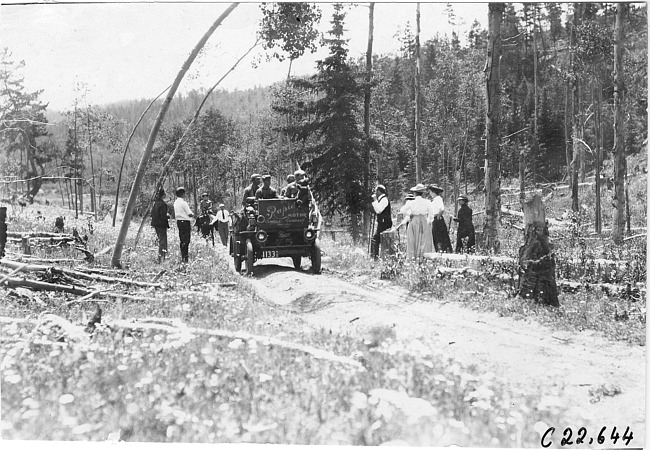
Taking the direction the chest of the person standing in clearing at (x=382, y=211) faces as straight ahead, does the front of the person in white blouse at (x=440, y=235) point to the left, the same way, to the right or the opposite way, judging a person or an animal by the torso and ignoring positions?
the same way

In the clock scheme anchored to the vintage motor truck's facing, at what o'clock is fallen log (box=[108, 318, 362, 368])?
The fallen log is roughly at 12 o'clock from the vintage motor truck.

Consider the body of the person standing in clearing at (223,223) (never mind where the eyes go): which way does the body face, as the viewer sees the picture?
toward the camera

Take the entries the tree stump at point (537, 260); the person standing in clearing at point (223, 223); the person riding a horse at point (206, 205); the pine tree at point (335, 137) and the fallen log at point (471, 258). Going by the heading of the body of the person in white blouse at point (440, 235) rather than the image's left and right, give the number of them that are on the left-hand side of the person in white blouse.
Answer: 2

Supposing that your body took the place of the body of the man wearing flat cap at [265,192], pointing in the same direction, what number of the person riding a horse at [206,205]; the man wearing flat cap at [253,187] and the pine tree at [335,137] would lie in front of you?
0

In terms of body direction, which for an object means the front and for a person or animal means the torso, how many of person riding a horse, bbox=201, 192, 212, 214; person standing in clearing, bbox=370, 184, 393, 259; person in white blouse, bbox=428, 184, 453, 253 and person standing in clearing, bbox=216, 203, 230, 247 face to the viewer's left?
2

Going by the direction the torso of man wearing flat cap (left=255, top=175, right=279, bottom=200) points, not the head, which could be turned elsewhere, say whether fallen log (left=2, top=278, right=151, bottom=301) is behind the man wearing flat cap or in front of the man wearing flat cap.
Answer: in front

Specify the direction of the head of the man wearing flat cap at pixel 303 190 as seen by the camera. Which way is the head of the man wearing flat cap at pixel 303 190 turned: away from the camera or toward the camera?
toward the camera

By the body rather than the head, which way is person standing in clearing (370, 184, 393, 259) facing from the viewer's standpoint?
to the viewer's left

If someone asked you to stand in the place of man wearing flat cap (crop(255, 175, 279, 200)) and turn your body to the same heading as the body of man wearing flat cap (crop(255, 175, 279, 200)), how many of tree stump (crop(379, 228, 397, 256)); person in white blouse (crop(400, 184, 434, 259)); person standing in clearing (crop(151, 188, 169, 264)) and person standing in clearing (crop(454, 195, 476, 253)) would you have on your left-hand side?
3

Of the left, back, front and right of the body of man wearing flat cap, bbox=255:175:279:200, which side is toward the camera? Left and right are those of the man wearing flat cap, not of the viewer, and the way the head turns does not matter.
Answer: front

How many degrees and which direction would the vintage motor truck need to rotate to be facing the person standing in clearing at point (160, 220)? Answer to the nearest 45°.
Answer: approximately 135° to its right

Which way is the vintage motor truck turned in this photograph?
toward the camera

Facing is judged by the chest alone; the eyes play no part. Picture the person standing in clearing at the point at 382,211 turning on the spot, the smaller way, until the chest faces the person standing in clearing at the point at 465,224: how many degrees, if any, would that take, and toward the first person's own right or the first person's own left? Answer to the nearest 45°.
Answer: approximately 180°

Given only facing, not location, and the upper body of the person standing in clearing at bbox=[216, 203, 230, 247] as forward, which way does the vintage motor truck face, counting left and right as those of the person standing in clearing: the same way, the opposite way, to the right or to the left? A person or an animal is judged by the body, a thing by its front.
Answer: the same way

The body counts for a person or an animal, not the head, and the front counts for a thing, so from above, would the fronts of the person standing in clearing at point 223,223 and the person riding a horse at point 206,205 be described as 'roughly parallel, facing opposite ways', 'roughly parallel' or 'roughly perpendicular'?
roughly parallel
